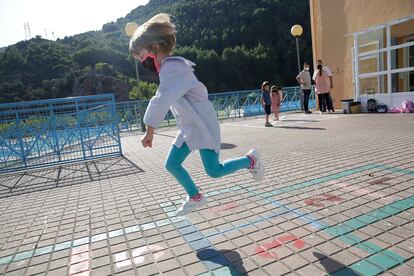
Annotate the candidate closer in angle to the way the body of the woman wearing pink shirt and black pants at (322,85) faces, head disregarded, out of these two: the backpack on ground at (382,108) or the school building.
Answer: the school building
